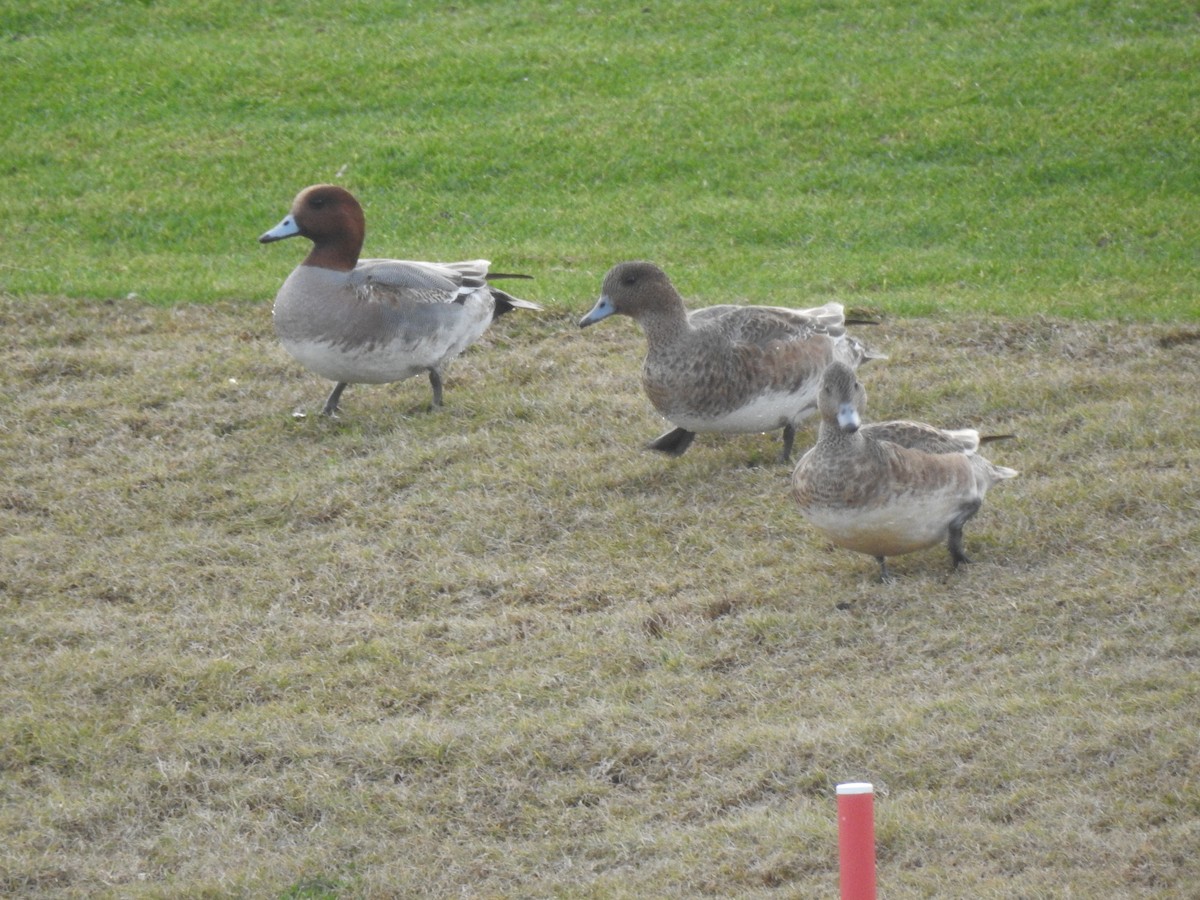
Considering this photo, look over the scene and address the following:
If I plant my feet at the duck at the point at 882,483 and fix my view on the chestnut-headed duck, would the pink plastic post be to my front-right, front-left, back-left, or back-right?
back-left

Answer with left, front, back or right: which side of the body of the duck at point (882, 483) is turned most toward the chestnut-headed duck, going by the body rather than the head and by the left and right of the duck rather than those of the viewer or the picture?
right

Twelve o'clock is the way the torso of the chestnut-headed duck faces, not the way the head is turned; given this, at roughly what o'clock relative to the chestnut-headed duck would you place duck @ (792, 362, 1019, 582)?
The duck is roughly at 8 o'clock from the chestnut-headed duck.

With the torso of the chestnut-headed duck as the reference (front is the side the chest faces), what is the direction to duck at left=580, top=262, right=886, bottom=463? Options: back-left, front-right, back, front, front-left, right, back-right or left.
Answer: back-left

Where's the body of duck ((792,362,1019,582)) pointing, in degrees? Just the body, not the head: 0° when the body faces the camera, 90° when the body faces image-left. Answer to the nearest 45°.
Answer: approximately 45°

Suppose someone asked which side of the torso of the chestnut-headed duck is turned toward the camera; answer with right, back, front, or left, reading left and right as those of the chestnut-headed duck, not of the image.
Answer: left

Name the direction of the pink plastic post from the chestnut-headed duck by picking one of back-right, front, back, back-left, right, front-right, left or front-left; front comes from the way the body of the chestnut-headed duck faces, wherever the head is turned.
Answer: left

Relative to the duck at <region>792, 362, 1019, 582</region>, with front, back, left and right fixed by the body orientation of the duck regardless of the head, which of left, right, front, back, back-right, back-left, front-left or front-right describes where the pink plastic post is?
front-left

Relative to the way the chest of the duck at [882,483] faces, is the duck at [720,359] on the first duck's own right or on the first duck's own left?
on the first duck's own right

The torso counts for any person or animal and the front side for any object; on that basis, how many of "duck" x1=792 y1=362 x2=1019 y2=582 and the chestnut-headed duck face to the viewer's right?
0
